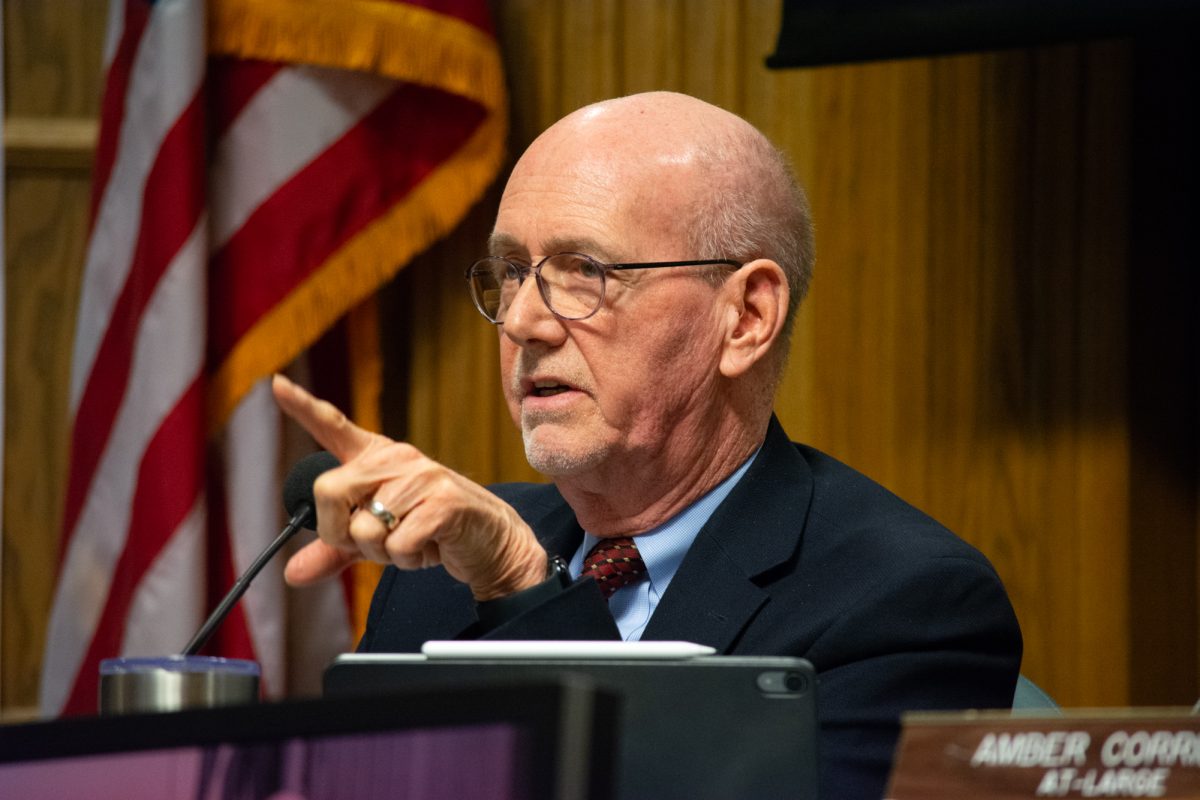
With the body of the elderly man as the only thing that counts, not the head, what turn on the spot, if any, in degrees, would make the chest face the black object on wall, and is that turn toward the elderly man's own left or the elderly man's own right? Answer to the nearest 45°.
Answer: approximately 180°

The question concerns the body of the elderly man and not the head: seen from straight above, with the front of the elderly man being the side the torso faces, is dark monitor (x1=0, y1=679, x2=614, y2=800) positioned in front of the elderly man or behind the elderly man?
in front

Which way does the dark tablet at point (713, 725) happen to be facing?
away from the camera

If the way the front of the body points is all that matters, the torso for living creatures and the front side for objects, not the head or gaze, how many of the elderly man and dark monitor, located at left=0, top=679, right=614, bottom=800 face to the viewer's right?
0

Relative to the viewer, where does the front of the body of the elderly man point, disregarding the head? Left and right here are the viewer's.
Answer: facing the viewer and to the left of the viewer

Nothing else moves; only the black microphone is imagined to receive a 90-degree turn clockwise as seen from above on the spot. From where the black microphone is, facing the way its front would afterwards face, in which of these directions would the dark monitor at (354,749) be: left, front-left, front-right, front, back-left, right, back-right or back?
front

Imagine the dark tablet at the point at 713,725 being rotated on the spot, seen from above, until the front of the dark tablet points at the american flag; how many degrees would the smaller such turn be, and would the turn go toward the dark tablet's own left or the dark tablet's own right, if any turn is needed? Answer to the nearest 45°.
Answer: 0° — it already faces it

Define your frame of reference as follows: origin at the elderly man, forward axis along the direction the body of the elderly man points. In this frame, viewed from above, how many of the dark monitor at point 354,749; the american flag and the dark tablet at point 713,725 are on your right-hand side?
1

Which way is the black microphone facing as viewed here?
to the viewer's right

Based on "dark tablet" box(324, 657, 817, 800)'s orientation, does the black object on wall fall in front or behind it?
in front

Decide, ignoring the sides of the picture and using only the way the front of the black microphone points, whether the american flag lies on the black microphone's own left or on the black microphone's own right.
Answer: on the black microphone's own left

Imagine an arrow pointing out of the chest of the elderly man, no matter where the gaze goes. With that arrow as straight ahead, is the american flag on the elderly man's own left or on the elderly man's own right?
on the elderly man's own right

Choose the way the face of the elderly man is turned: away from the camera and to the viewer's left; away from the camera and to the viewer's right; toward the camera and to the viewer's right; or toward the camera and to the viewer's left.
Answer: toward the camera and to the viewer's left

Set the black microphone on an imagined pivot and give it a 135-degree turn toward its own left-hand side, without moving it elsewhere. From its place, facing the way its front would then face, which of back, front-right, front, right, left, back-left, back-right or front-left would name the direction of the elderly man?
right
